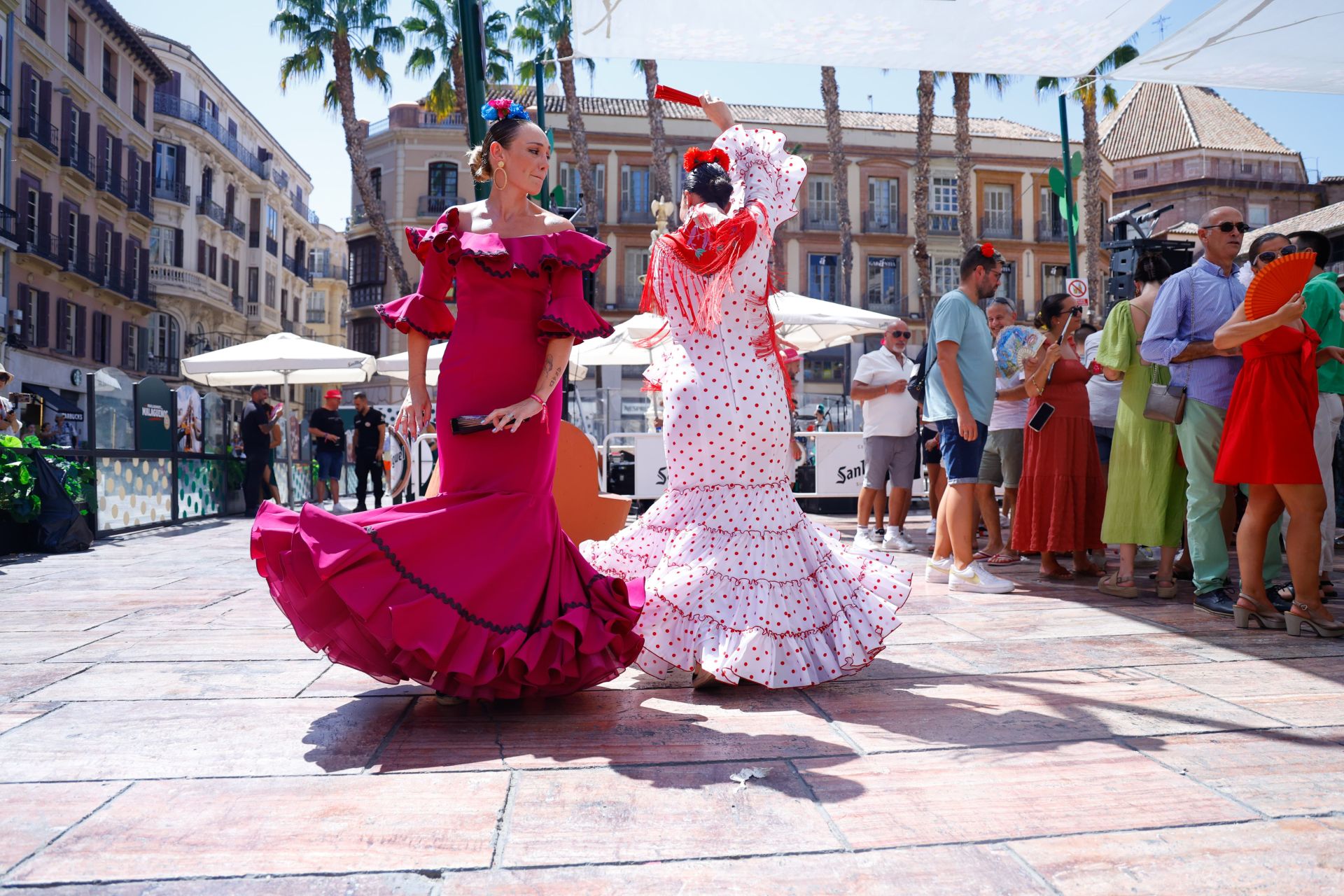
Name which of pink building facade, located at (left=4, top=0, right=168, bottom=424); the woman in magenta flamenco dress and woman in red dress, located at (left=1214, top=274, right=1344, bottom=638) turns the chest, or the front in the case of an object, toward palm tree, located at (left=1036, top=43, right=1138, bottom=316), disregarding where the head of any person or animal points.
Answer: the pink building facade

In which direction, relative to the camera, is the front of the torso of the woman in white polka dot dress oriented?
away from the camera

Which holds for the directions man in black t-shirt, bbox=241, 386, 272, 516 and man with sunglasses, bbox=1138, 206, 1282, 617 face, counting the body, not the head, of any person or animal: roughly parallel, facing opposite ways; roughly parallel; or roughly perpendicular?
roughly perpendicular

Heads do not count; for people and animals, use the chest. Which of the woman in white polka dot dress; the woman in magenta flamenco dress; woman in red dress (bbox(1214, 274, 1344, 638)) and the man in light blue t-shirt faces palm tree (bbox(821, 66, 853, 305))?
the woman in white polka dot dress

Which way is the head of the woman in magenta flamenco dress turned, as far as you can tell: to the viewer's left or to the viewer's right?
to the viewer's right

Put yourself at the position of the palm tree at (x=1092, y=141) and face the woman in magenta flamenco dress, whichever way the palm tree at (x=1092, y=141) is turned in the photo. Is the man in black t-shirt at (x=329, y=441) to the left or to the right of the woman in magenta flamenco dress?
right
